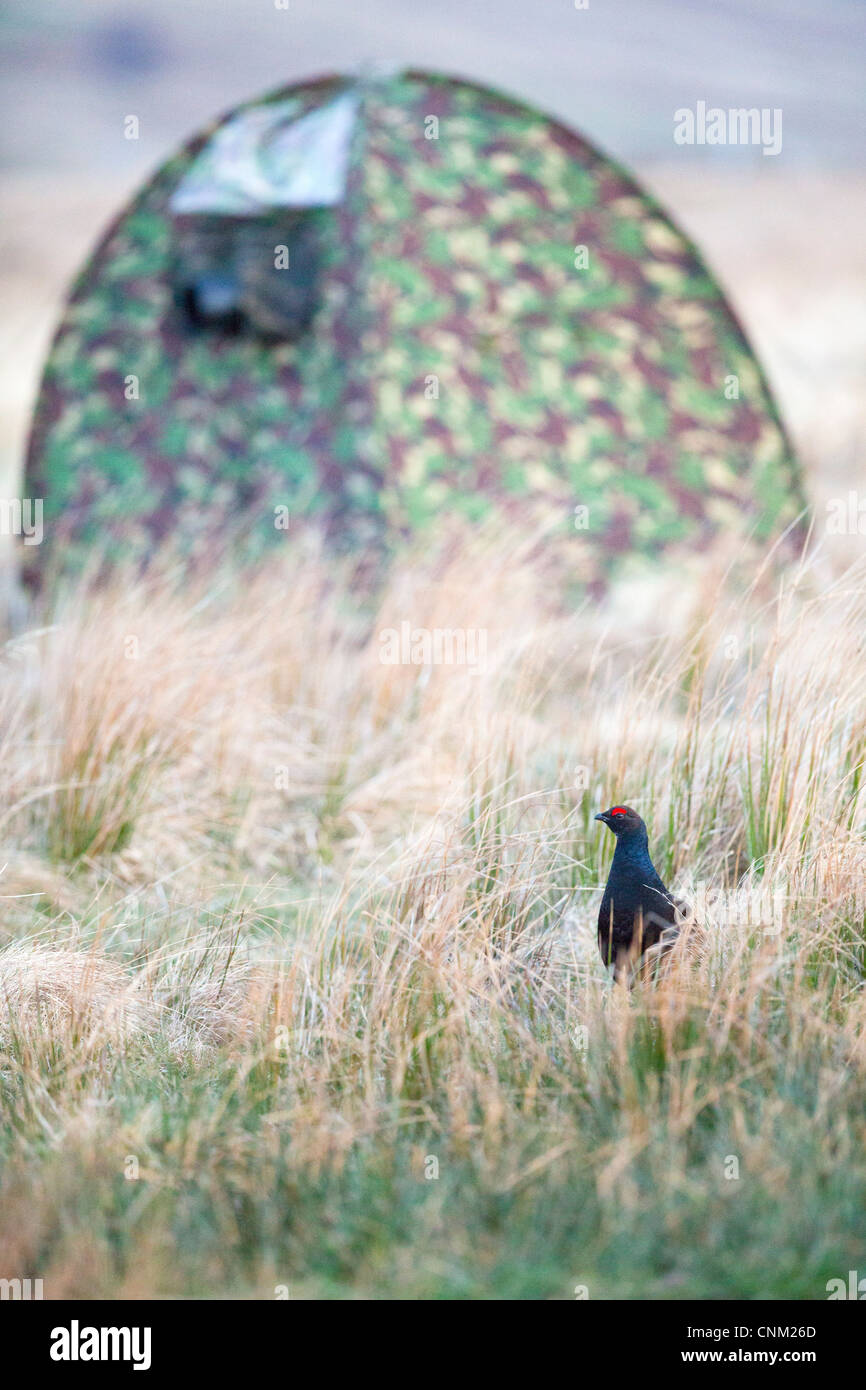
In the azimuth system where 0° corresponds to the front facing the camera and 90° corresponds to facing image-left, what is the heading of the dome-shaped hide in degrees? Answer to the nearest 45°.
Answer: approximately 45°
